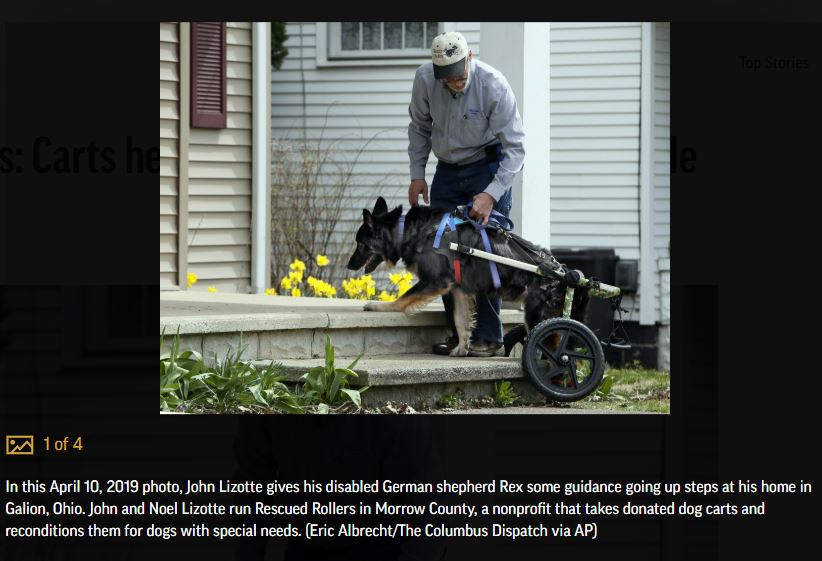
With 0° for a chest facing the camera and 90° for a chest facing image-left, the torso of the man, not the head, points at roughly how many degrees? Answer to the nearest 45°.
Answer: approximately 45°

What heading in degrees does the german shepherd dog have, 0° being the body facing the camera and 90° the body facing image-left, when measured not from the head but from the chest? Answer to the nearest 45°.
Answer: approximately 90°

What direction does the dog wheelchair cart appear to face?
to the viewer's left
